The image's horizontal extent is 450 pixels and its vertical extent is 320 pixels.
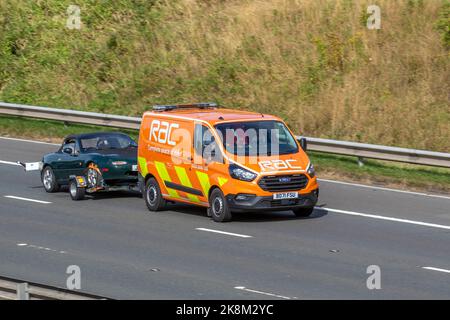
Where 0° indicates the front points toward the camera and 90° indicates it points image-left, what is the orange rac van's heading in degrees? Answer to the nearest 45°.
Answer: approximately 315°

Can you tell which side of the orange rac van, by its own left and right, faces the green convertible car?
back
